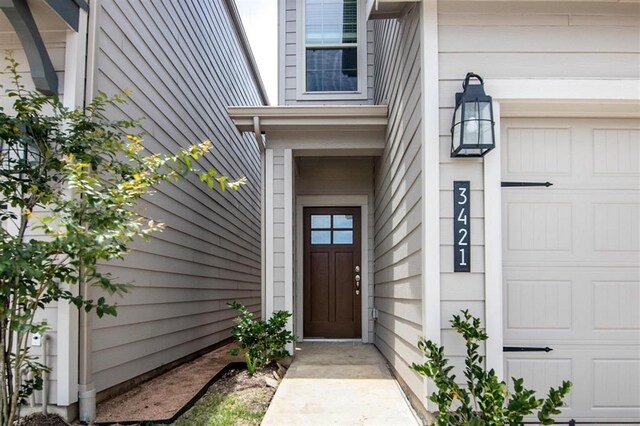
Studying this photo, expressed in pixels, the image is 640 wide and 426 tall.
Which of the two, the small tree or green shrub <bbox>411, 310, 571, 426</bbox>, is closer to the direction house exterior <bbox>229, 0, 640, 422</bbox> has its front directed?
the green shrub

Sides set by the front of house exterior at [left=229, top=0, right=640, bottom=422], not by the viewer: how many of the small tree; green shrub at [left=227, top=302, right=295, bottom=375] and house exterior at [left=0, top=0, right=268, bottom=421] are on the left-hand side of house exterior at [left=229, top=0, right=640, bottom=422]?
0

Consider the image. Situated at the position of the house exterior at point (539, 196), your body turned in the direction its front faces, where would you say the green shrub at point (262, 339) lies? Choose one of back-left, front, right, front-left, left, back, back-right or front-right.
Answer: back-right

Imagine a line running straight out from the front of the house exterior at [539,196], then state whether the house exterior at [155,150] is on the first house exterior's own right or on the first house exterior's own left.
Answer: on the first house exterior's own right

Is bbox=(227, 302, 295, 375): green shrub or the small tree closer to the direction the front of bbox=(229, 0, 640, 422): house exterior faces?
the small tree

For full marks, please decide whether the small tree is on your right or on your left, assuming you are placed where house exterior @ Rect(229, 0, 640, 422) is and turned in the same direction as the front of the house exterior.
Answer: on your right

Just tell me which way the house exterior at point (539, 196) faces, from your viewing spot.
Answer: facing the viewer
